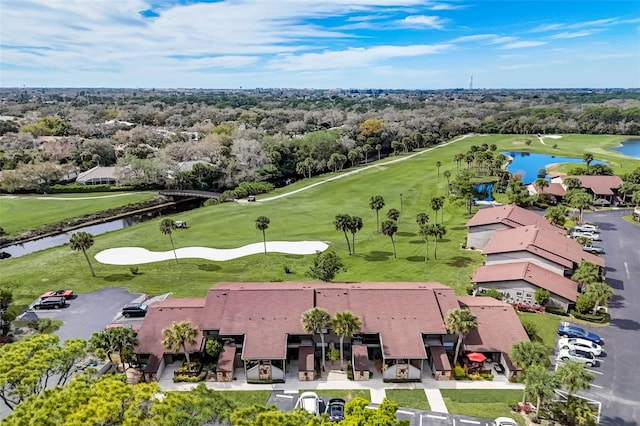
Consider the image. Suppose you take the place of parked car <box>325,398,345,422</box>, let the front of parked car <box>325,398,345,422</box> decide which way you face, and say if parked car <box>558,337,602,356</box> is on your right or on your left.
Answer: on your right

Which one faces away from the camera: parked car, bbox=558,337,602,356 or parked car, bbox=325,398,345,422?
parked car, bbox=325,398,345,422

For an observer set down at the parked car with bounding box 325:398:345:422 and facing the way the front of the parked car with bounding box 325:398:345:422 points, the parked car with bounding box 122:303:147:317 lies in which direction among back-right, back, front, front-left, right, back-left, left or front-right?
front-left

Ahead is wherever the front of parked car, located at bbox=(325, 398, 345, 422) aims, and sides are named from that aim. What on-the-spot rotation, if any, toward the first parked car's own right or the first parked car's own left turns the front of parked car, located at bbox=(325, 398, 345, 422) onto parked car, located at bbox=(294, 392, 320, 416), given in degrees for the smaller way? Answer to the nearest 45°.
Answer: approximately 90° to the first parked car's own left

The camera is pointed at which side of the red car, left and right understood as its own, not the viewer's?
left

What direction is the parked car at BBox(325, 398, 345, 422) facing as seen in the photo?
away from the camera

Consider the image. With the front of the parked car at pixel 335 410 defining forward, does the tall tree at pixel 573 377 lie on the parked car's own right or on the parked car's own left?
on the parked car's own right

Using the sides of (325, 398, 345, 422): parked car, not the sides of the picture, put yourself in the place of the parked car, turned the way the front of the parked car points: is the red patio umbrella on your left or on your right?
on your right

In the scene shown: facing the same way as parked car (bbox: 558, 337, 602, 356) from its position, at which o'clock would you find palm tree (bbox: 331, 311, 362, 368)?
The palm tree is roughly at 11 o'clock from the parked car.

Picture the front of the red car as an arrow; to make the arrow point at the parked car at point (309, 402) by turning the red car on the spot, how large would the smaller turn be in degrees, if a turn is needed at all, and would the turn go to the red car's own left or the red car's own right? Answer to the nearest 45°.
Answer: approximately 135° to the red car's own left

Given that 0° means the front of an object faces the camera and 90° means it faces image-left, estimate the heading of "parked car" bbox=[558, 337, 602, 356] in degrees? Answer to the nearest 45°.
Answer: approximately 90°

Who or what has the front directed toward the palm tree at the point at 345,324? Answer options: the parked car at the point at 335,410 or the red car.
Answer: the parked car

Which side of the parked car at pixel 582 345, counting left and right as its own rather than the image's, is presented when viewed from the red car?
front

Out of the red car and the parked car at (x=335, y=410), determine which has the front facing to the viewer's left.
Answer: the red car

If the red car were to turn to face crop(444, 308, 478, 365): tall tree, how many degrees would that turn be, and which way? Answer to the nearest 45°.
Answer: approximately 135° to its left
